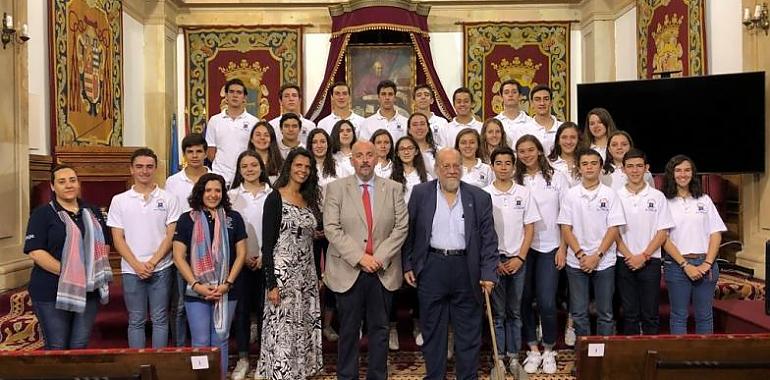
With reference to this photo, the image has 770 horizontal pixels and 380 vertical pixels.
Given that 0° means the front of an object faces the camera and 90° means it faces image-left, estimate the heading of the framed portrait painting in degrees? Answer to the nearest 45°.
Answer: approximately 0°

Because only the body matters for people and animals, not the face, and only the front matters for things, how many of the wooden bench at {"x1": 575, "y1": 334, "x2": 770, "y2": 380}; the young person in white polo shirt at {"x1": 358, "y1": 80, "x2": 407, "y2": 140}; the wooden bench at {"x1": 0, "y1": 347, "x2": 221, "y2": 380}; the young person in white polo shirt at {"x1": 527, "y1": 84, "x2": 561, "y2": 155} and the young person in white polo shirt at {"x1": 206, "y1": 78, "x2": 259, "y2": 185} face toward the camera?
3

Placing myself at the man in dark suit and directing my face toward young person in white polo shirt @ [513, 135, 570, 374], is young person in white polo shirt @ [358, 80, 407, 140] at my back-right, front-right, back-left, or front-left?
front-left

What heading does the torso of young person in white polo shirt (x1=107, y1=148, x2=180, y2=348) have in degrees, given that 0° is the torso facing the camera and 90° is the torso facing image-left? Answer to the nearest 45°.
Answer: approximately 0°

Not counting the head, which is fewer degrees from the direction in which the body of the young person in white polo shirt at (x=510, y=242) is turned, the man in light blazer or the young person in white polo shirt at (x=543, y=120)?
the man in light blazer

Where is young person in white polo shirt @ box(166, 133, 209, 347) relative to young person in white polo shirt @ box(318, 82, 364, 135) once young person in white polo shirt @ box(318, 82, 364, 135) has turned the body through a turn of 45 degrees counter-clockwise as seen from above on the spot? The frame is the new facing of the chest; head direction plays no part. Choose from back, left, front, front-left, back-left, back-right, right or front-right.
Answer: right

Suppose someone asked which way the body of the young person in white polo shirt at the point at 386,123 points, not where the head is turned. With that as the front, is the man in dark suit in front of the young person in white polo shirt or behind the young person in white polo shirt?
in front

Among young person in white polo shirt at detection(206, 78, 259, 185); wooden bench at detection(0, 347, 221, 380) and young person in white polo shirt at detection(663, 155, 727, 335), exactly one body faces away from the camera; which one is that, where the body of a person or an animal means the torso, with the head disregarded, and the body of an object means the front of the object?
the wooden bench

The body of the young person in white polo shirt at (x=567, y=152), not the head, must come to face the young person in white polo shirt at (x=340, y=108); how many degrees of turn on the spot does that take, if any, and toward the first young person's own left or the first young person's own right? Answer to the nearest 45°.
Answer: approximately 90° to the first young person's own right

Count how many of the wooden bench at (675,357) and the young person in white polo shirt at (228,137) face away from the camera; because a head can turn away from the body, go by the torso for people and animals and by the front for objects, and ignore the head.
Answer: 1

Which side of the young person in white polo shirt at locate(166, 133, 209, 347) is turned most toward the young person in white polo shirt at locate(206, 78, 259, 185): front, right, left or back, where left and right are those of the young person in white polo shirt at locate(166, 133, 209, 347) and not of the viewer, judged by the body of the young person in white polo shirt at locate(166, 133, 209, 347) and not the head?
back

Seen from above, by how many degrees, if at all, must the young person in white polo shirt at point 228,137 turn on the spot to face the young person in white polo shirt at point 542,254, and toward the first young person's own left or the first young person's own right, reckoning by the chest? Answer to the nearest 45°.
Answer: approximately 45° to the first young person's own left

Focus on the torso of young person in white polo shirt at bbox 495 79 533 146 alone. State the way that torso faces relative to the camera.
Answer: toward the camera

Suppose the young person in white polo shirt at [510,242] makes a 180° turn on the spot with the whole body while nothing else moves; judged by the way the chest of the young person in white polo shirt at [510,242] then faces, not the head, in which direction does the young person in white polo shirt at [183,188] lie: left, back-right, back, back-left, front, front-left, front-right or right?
left

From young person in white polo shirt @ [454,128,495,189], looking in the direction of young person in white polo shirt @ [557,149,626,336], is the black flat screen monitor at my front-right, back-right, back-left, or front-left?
front-left
